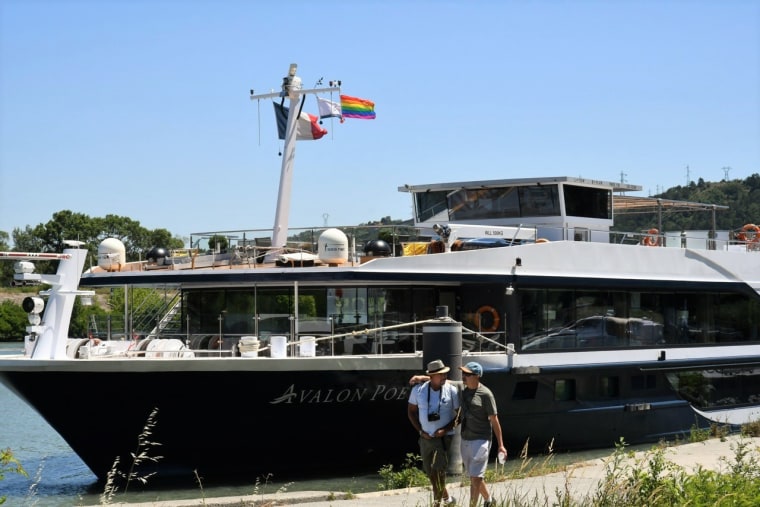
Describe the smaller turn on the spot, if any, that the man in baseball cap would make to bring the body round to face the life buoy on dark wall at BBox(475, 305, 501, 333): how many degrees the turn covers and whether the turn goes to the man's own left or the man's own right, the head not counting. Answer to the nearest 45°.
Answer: approximately 135° to the man's own right

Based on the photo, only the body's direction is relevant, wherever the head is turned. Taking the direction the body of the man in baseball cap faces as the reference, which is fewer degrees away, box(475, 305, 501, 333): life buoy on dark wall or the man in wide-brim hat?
the man in wide-brim hat

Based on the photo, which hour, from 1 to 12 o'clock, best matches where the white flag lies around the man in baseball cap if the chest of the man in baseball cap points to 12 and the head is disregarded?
The white flag is roughly at 4 o'clock from the man in baseball cap.

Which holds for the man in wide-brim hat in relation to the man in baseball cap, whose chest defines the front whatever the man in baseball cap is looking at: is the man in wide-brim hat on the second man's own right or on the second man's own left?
on the second man's own right

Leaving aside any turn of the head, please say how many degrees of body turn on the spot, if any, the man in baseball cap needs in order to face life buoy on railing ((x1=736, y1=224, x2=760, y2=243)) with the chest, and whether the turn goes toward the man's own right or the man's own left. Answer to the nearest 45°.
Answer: approximately 180°

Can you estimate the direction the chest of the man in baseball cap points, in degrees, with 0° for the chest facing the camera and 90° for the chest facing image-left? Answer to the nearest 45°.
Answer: approximately 45°

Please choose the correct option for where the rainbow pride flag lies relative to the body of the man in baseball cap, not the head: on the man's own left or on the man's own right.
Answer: on the man's own right
